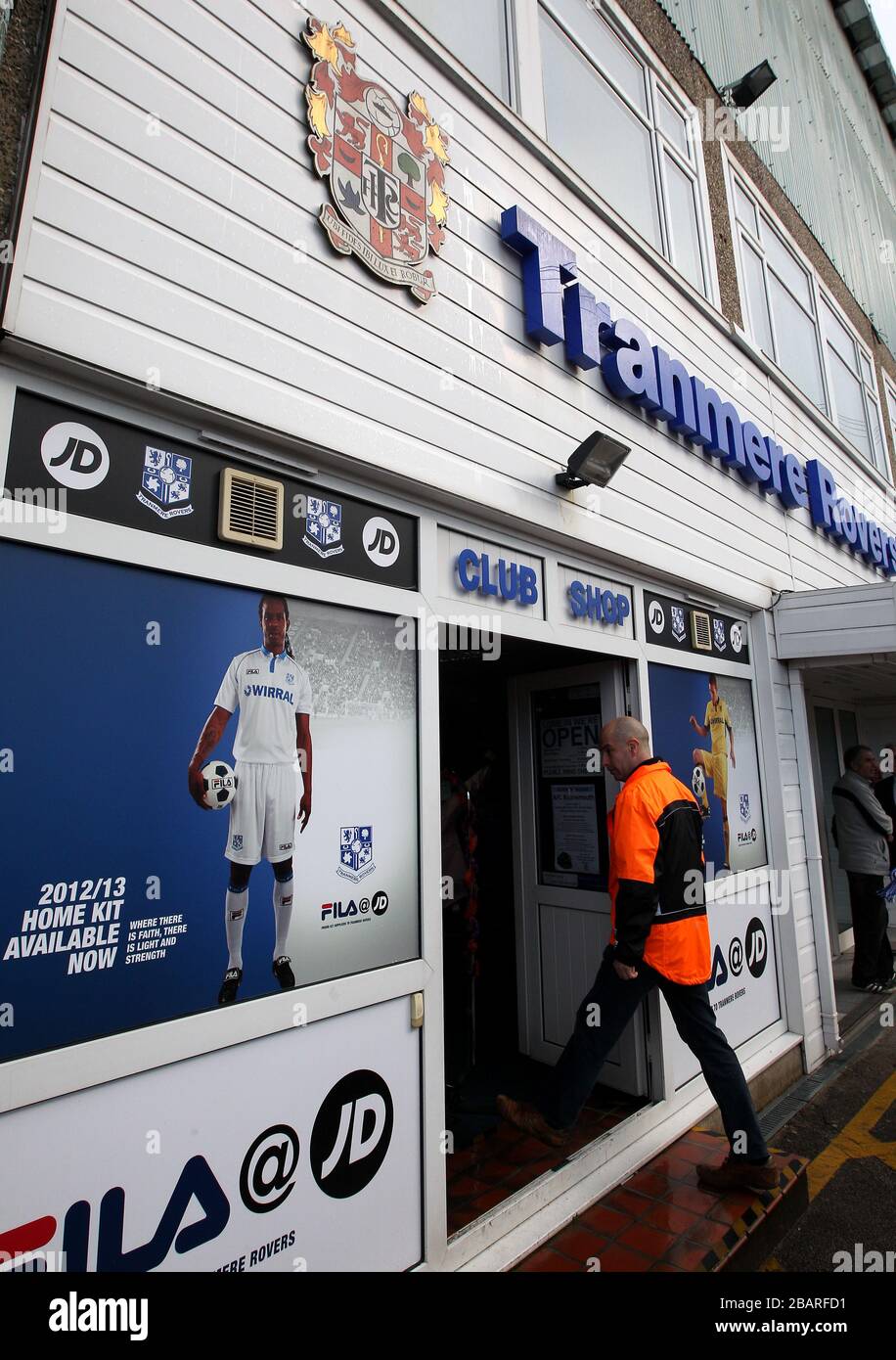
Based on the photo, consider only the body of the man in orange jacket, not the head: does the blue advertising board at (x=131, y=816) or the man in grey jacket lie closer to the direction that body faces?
the blue advertising board

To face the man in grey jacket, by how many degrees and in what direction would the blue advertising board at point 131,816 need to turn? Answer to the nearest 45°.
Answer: approximately 90° to its left

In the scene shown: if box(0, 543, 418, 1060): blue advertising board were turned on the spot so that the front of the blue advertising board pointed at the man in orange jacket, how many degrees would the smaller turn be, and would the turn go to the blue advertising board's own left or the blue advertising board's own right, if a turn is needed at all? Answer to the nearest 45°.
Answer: approximately 45° to the blue advertising board's own left

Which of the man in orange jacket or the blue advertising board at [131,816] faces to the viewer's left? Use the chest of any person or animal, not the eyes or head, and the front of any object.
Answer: the man in orange jacket

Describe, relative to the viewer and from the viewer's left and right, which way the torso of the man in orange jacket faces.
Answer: facing to the left of the viewer

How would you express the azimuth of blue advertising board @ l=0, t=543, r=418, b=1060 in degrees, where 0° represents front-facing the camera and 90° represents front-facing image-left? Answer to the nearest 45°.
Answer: approximately 315°

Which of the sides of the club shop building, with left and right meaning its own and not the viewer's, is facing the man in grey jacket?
left

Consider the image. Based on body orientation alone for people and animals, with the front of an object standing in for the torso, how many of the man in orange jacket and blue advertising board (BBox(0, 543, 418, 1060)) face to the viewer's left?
1

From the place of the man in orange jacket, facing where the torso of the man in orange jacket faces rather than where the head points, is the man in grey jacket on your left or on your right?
on your right
